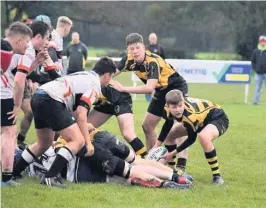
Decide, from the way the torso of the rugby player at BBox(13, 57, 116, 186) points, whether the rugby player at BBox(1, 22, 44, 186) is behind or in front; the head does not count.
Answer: behind

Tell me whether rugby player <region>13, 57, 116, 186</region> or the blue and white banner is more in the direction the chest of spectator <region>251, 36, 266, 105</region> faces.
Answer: the rugby player

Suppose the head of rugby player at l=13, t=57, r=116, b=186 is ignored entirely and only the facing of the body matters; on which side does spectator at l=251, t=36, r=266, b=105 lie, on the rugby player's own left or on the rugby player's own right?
on the rugby player's own left

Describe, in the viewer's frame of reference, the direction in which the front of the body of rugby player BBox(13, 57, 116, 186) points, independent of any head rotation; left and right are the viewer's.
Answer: facing to the right of the viewer

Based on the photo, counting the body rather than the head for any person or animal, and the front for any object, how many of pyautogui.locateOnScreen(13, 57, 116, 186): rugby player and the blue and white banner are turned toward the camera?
1

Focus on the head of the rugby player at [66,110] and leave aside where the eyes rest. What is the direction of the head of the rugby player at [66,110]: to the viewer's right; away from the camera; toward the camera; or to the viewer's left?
to the viewer's right

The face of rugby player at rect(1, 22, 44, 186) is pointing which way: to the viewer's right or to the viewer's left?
to the viewer's right

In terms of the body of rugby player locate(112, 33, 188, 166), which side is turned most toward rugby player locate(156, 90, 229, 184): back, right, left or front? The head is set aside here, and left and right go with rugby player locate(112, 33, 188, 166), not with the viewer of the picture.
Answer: left
